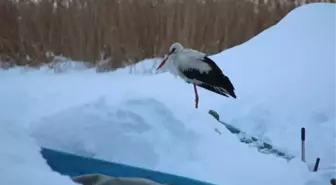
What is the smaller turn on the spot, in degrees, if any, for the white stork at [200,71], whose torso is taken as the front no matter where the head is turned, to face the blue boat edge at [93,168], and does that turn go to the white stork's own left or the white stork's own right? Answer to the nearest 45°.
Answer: approximately 90° to the white stork's own left

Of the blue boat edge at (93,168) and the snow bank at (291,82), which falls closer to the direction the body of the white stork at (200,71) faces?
the blue boat edge

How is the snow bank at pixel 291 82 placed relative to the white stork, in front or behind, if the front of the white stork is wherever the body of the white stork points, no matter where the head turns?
behind

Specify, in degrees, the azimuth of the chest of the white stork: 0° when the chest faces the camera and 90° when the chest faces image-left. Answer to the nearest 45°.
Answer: approximately 90°
